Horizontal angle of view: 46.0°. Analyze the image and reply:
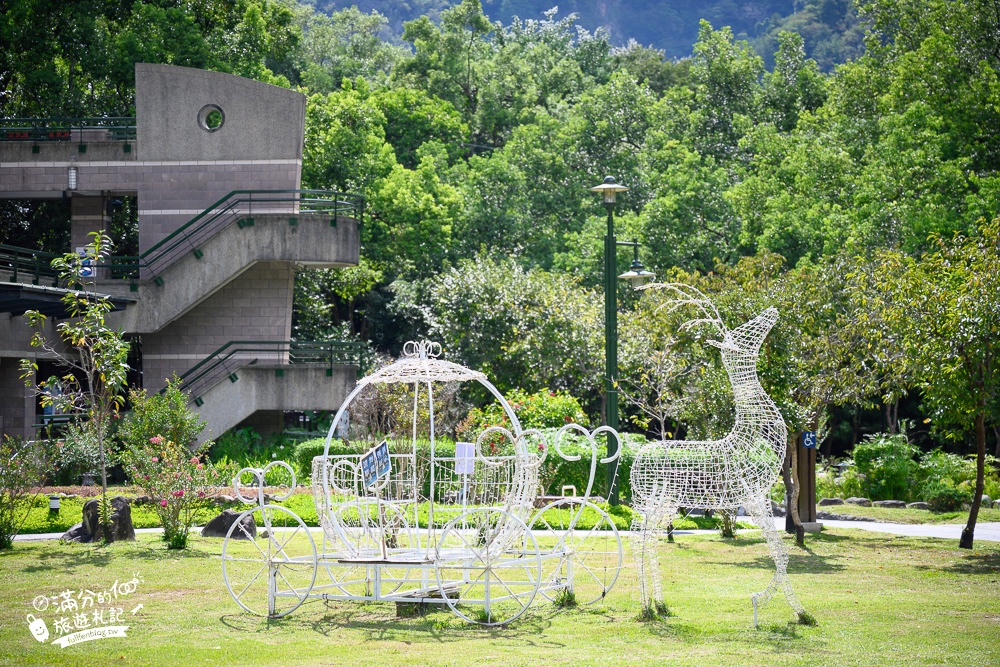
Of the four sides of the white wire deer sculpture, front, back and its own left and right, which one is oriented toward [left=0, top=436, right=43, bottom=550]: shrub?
back

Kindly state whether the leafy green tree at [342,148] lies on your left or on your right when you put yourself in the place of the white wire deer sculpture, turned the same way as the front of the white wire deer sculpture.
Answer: on your left

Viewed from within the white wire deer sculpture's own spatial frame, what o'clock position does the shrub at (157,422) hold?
The shrub is roughly at 7 o'clock from the white wire deer sculpture.

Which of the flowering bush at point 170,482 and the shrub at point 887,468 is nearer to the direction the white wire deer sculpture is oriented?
the shrub

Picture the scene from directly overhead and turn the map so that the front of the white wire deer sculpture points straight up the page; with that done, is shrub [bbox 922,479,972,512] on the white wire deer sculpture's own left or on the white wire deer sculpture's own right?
on the white wire deer sculpture's own left

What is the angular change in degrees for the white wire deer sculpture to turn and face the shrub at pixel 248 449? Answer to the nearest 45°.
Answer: approximately 135° to its left

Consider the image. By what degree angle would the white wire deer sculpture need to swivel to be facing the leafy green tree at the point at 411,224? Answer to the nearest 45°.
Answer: approximately 90° to its left

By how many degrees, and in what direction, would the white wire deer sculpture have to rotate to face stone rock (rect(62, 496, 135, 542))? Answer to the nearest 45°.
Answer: approximately 135° to its left

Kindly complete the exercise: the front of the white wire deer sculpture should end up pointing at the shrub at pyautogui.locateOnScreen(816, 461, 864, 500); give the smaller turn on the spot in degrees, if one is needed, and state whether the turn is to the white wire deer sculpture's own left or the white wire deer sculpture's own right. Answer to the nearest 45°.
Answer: approximately 90° to the white wire deer sculpture's own left

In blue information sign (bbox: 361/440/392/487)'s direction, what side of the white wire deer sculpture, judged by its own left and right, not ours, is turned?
back

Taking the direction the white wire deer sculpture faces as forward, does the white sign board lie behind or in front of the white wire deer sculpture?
behind

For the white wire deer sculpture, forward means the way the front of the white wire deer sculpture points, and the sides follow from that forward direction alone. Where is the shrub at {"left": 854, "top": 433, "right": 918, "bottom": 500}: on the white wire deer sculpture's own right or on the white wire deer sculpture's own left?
on the white wire deer sculpture's own left

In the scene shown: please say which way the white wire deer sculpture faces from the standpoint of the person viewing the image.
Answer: facing to the right of the viewer
